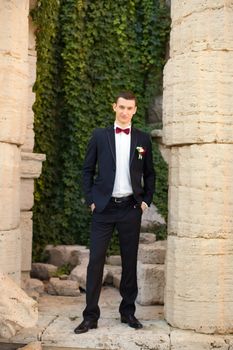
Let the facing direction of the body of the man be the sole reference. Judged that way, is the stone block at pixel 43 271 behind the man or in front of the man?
behind

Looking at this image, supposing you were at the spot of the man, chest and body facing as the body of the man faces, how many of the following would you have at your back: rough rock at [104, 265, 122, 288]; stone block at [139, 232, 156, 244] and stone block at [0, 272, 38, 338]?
2

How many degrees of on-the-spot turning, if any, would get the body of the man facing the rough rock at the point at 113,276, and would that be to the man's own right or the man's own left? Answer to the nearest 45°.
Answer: approximately 180°

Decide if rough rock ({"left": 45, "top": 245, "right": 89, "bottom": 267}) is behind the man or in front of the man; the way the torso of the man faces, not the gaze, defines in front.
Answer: behind

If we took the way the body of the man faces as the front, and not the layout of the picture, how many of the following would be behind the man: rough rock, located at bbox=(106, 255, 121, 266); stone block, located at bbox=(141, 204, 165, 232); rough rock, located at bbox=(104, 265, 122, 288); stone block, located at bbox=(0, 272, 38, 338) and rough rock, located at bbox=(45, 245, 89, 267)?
4

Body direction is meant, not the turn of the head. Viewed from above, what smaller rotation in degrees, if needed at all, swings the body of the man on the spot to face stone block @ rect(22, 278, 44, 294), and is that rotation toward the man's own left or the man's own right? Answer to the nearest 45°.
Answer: approximately 135° to the man's own right

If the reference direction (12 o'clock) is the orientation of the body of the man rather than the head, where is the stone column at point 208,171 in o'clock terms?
The stone column is roughly at 9 o'clock from the man.

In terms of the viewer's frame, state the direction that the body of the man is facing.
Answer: toward the camera

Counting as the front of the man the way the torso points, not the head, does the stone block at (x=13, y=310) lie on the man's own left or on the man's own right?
on the man's own right

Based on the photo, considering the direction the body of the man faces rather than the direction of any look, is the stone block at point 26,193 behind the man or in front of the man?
behind

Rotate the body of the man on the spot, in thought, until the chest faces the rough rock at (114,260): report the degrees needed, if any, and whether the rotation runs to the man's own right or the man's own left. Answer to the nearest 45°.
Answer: approximately 180°

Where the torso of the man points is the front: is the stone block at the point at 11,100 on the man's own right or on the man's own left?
on the man's own right
